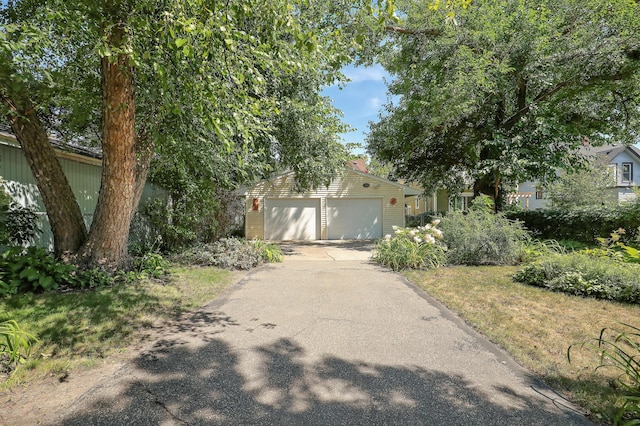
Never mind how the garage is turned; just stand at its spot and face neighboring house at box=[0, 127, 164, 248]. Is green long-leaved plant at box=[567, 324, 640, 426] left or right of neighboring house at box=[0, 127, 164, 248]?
left

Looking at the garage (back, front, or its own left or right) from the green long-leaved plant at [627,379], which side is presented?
front

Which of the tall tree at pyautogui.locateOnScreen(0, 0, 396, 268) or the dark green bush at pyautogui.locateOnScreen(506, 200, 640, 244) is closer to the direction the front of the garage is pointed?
the tall tree

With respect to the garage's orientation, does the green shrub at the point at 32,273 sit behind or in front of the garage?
in front

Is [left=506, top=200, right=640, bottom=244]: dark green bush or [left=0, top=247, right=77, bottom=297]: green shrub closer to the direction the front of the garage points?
the green shrub

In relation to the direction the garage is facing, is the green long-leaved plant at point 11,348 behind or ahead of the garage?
ahead

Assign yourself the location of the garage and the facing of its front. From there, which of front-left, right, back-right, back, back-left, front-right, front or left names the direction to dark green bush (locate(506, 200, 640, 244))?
front-left

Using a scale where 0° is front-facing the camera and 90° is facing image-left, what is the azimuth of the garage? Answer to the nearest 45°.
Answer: approximately 0°

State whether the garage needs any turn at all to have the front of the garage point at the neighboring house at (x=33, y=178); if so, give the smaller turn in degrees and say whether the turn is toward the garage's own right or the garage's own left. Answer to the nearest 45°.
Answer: approximately 45° to the garage's own right

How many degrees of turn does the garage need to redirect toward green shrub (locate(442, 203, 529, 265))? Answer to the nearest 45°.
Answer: approximately 45° to its left

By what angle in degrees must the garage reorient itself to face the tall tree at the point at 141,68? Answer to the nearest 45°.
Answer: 0° — it already faces it
